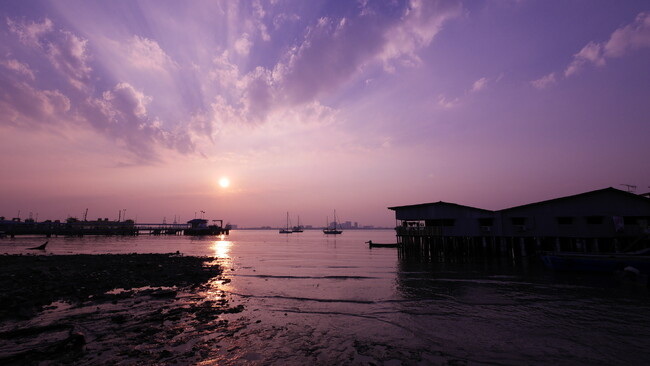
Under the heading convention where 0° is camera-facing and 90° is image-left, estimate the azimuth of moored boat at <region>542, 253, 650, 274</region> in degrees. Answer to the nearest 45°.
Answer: approximately 90°
